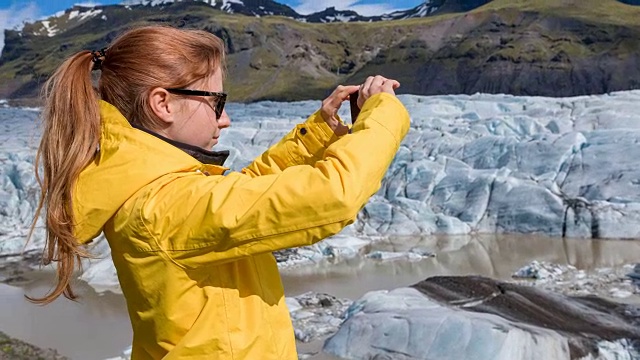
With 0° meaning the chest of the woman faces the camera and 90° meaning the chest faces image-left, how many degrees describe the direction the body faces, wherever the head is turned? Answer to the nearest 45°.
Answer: approximately 270°
